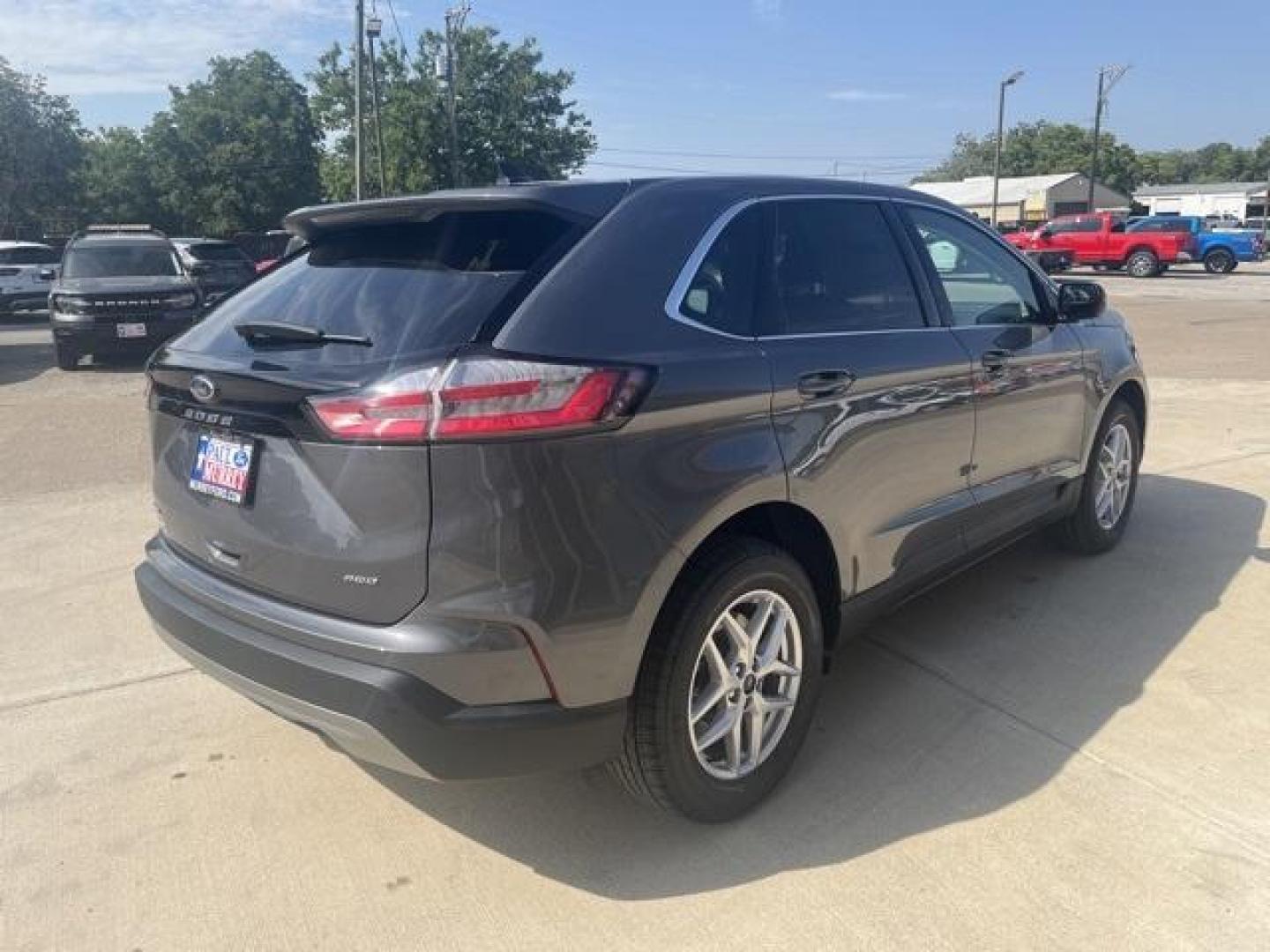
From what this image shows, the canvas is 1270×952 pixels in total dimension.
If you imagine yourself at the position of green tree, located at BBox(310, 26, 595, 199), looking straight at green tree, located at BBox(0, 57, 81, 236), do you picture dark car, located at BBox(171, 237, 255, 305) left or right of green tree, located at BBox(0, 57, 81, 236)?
left

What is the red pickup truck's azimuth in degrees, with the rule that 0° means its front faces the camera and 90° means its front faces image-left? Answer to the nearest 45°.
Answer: approximately 90°

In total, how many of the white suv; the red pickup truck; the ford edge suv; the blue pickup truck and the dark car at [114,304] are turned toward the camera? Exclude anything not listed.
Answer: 2

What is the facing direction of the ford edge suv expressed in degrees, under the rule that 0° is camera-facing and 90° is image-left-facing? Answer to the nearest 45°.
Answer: approximately 225°

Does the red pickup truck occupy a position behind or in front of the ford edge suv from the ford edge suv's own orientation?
in front

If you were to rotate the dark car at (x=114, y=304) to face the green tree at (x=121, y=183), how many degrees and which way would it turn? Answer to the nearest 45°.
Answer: approximately 180°

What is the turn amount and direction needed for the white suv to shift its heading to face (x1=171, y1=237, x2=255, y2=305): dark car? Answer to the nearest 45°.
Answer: approximately 45° to its left
